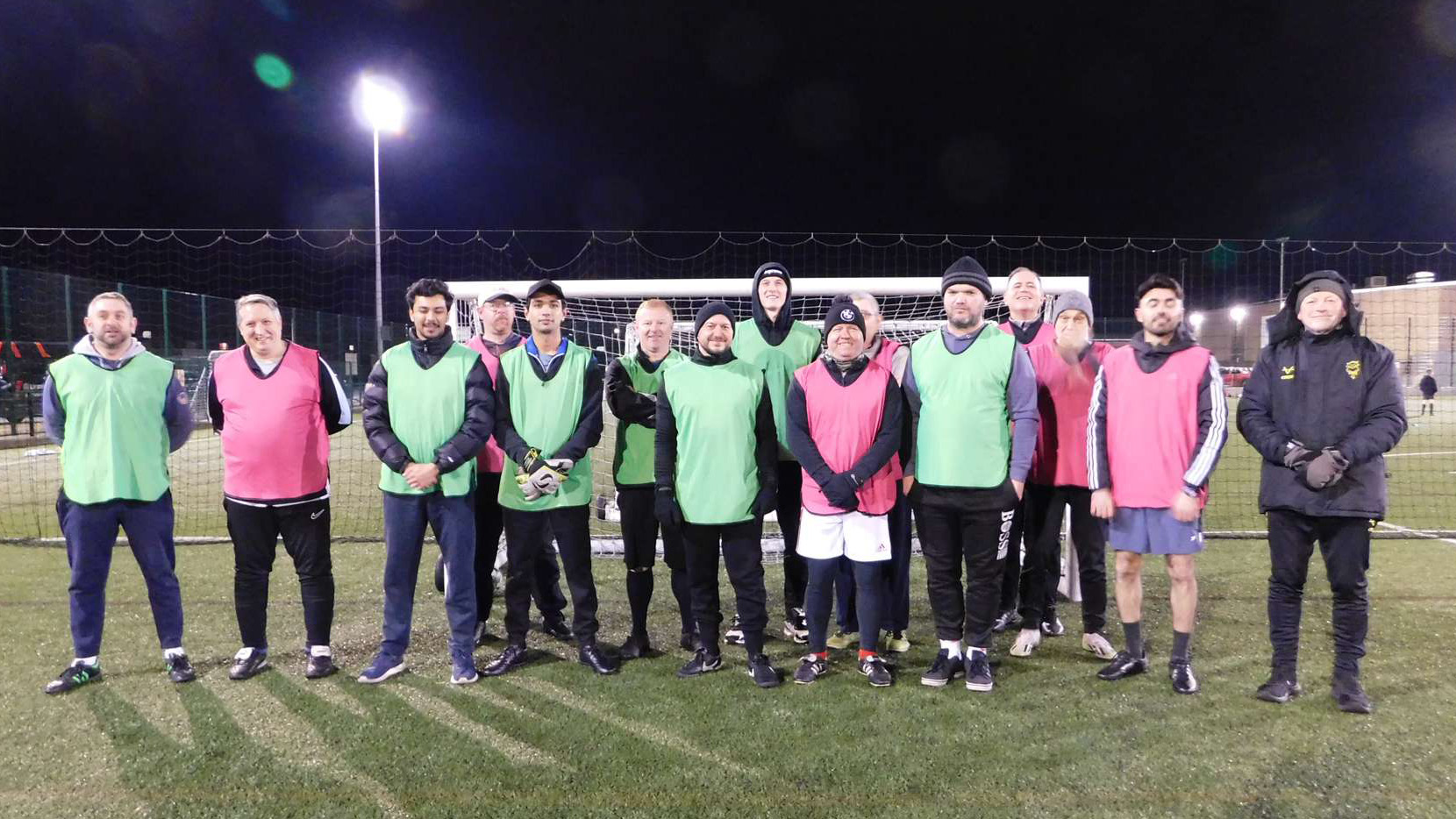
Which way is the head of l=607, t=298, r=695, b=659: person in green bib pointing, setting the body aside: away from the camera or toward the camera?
toward the camera

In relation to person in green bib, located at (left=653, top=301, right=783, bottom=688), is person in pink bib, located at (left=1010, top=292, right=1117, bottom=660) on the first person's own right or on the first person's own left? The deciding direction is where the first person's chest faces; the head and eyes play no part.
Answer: on the first person's own left

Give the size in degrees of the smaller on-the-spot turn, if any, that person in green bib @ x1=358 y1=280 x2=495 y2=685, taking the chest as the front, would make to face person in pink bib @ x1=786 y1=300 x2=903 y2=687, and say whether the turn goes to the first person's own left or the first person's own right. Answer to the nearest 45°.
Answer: approximately 45° to the first person's own left

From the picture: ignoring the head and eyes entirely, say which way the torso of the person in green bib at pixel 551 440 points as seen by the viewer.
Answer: toward the camera

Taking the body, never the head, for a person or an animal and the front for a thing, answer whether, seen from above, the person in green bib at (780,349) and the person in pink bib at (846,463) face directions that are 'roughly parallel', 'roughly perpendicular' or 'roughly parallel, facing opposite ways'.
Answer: roughly parallel

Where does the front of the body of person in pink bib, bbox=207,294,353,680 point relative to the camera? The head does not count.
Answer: toward the camera

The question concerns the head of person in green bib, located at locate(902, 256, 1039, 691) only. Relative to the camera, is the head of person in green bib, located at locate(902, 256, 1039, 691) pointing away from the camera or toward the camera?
toward the camera

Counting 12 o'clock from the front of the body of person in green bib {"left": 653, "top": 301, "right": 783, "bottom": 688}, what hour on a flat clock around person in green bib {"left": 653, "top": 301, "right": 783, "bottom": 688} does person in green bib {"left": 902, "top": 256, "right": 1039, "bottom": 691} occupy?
person in green bib {"left": 902, "top": 256, "right": 1039, "bottom": 691} is roughly at 9 o'clock from person in green bib {"left": 653, "top": 301, "right": 783, "bottom": 688}.

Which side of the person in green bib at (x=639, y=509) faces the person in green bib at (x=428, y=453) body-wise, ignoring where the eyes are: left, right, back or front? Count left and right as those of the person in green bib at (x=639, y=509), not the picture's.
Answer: right

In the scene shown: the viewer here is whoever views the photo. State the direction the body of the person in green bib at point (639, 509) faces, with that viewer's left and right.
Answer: facing the viewer

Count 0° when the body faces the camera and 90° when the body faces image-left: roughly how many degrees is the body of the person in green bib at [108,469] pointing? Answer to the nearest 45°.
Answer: approximately 0°
